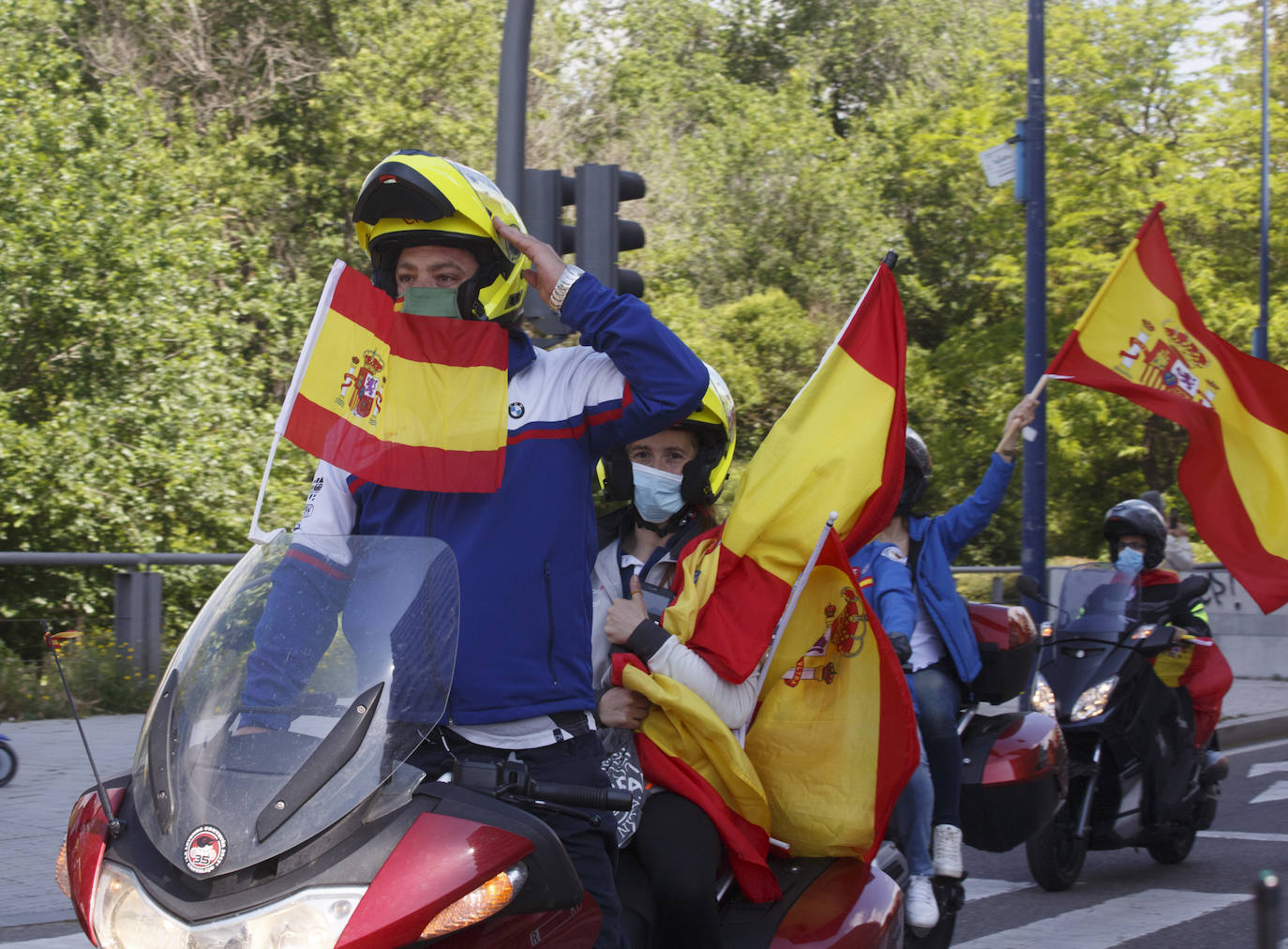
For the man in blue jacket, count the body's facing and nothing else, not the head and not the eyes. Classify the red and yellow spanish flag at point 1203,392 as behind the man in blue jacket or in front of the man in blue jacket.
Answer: behind

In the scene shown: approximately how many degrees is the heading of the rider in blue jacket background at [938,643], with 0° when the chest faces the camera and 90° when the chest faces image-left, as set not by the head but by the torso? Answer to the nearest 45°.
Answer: approximately 45°

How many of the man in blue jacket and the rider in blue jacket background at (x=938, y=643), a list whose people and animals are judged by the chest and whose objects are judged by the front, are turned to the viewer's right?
0

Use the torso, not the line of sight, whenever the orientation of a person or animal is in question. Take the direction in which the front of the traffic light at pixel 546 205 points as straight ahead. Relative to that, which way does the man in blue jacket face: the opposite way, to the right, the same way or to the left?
the opposite way

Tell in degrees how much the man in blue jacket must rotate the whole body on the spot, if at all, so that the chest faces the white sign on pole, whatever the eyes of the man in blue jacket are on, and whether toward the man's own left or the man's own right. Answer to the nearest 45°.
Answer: approximately 180°

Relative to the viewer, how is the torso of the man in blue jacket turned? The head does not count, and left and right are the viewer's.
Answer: facing the viewer and to the left of the viewer

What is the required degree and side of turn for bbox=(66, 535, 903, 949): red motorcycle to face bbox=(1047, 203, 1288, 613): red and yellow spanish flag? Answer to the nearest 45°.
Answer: approximately 180°

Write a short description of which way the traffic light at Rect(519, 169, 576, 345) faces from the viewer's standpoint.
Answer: facing away from the viewer and to the right of the viewer

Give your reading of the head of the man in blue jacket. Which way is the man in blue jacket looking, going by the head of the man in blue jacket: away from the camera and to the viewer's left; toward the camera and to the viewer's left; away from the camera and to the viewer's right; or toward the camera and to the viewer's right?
toward the camera and to the viewer's left

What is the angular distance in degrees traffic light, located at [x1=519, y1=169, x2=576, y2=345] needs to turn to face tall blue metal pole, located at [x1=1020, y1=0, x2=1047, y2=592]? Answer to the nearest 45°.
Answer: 0° — it already faces it

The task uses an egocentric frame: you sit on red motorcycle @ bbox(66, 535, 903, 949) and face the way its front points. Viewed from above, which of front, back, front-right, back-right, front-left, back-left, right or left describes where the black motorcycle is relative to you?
back
